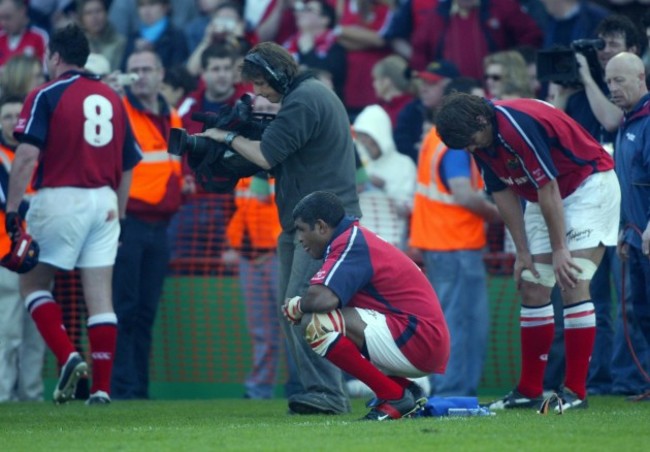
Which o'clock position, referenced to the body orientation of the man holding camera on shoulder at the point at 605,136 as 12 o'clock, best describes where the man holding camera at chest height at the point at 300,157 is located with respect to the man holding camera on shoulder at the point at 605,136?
the man holding camera at chest height at the point at 300,157 is roughly at 12 o'clock from the man holding camera on shoulder at the point at 605,136.

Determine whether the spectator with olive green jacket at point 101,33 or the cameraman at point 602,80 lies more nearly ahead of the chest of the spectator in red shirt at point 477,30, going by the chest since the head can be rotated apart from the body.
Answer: the cameraman

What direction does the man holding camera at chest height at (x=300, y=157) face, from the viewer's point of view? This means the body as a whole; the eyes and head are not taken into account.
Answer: to the viewer's left

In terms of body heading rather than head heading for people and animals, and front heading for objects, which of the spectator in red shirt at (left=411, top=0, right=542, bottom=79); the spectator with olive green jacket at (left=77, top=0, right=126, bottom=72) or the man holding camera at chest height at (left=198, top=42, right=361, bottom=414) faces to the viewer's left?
the man holding camera at chest height

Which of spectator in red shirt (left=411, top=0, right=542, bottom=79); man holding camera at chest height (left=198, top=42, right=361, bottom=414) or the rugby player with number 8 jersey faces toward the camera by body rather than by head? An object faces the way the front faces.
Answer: the spectator in red shirt

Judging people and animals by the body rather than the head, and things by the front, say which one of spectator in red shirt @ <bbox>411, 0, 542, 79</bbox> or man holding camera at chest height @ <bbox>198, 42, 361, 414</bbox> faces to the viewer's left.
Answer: the man holding camera at chest height

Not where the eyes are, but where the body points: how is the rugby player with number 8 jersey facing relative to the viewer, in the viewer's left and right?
facing away from the viewer and to the left of the viewer

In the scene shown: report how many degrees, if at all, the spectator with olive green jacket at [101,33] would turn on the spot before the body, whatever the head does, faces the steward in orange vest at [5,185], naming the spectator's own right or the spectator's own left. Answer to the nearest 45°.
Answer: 0° — they already face them

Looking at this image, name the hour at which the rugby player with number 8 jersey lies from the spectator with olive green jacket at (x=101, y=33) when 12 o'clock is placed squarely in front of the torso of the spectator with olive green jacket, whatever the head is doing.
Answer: The rugby player with number 8 jersey is roughly at 12 o'clock from the spectator with olive green jacket.

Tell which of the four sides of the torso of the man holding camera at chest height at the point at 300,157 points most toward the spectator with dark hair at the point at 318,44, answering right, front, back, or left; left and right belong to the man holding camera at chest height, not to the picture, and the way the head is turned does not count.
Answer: right

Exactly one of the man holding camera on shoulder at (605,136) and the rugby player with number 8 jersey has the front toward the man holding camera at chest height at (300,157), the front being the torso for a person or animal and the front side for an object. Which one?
the man holding camera on shoulder at (605,136)

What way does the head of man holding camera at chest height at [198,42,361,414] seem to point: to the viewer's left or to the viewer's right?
to the viewer's left

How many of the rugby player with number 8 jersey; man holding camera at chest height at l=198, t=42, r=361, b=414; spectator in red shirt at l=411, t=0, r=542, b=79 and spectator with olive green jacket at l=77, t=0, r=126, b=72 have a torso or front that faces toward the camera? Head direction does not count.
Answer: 2
